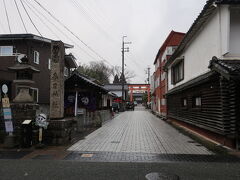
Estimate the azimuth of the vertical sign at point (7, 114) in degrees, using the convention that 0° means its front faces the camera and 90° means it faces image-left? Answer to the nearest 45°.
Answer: approximately 0°

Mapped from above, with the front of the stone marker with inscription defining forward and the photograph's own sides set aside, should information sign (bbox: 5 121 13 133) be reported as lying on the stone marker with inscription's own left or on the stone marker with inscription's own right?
on the stone marker with inscription's own right

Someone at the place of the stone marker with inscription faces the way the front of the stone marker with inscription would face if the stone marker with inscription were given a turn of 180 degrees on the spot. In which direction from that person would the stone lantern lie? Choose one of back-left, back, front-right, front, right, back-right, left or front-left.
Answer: left

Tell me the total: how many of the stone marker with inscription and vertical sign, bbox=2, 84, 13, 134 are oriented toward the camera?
2

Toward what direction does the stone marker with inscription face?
toward the camera

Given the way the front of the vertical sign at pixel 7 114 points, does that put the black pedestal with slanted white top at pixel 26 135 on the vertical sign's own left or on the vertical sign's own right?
on the vertical sign's own left

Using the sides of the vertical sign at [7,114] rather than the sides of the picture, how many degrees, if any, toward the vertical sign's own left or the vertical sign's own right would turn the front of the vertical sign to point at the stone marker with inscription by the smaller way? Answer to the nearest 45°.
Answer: approximately 90° to the vertical sign's own left

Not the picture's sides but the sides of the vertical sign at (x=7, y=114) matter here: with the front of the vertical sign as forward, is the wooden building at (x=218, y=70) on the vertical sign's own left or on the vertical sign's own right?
on the vertical sign's own left
